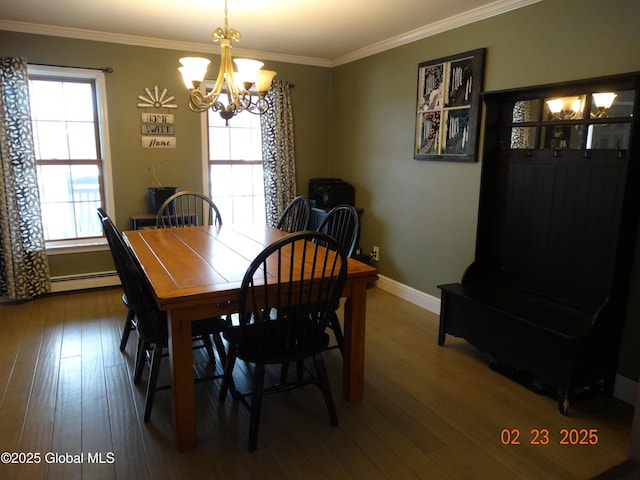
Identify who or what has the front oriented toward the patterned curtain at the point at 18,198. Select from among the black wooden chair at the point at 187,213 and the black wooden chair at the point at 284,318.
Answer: the black wooden chair at the point at 284,318

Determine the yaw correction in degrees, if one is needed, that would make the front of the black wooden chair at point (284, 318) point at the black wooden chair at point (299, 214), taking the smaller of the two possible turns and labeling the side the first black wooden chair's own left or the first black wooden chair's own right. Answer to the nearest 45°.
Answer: approximately 45° to the first black wooden chair's own right

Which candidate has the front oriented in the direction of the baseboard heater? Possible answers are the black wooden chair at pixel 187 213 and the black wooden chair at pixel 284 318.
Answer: the black wooden chair at pixel 284 318

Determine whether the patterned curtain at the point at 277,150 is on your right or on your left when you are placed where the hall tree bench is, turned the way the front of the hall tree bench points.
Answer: on your right

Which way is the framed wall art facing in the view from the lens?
facing the viewer and to the left of the viewer

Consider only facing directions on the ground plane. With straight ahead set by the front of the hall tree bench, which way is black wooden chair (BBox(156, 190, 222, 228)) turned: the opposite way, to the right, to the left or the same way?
to the left

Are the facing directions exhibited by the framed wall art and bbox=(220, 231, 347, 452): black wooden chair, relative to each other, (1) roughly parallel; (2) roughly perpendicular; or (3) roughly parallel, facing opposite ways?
roughly perpendicular

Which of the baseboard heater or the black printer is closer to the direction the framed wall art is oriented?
the baseboard heater

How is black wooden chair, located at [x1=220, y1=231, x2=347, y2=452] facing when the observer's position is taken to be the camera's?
facing away from the viewer and to the left of the viewer

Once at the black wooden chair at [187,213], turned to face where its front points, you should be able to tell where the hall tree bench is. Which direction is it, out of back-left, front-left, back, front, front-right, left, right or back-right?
front-left

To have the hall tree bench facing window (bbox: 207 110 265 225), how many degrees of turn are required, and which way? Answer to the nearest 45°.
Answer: approximately 45° to its right

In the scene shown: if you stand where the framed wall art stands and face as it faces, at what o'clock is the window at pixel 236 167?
The window is roughly at 2 o'clock from the framed wall art.

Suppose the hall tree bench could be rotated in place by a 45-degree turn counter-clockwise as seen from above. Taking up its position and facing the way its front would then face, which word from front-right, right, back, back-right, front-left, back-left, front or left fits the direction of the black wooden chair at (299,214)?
right

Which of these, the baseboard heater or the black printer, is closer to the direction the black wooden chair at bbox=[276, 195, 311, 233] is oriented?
the baseboard heater

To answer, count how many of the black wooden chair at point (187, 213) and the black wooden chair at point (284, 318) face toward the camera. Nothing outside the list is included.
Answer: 1
